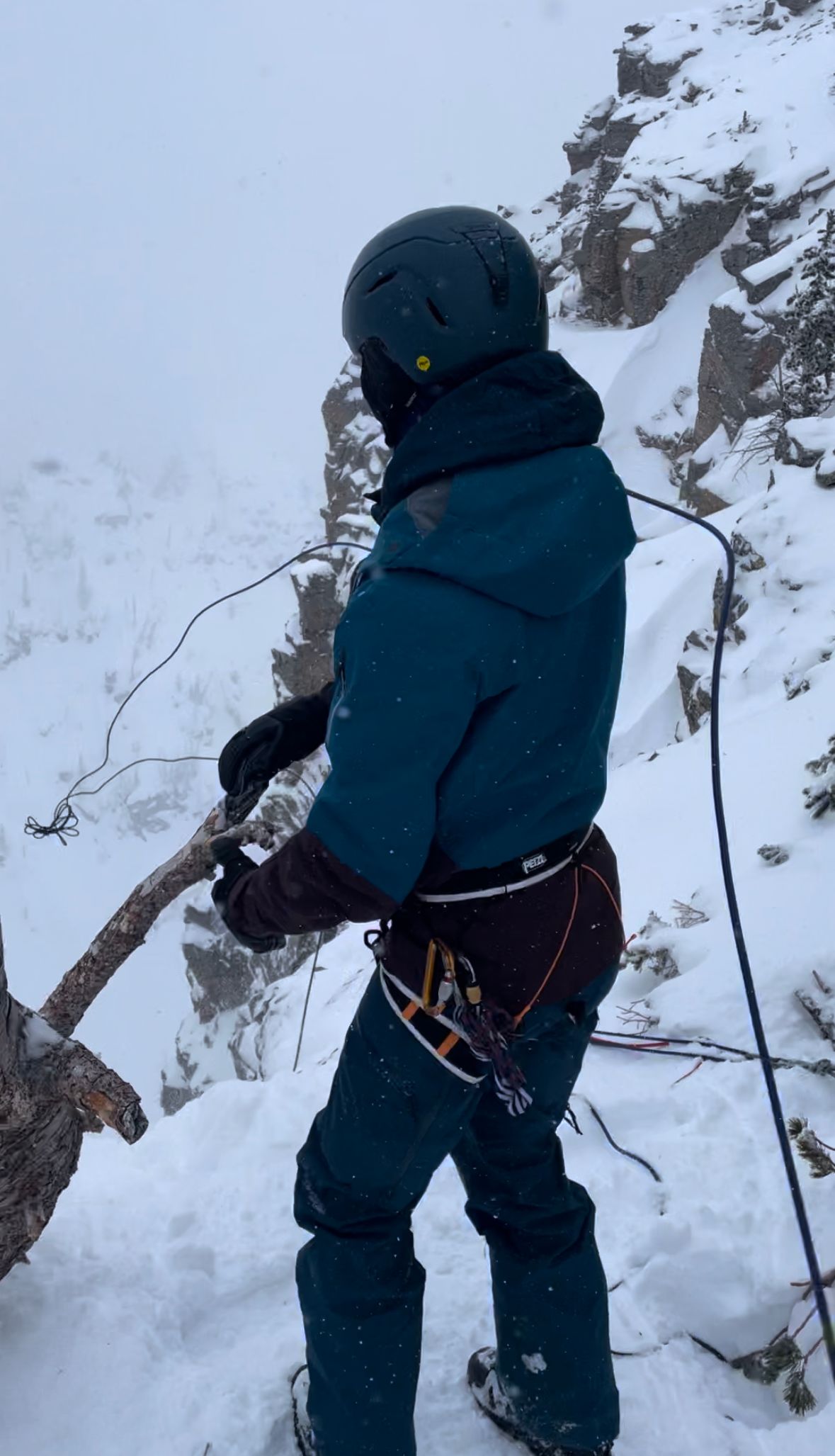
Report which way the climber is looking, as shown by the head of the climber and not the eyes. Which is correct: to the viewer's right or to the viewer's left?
to the viewer's left

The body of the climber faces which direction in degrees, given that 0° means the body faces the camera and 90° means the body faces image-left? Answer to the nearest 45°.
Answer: approximately 135°

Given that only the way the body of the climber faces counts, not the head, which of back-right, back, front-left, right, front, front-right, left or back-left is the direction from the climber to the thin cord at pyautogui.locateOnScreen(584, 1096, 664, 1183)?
front-right

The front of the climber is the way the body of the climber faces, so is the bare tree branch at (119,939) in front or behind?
in front

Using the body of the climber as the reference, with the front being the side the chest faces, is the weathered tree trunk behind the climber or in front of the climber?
in front
